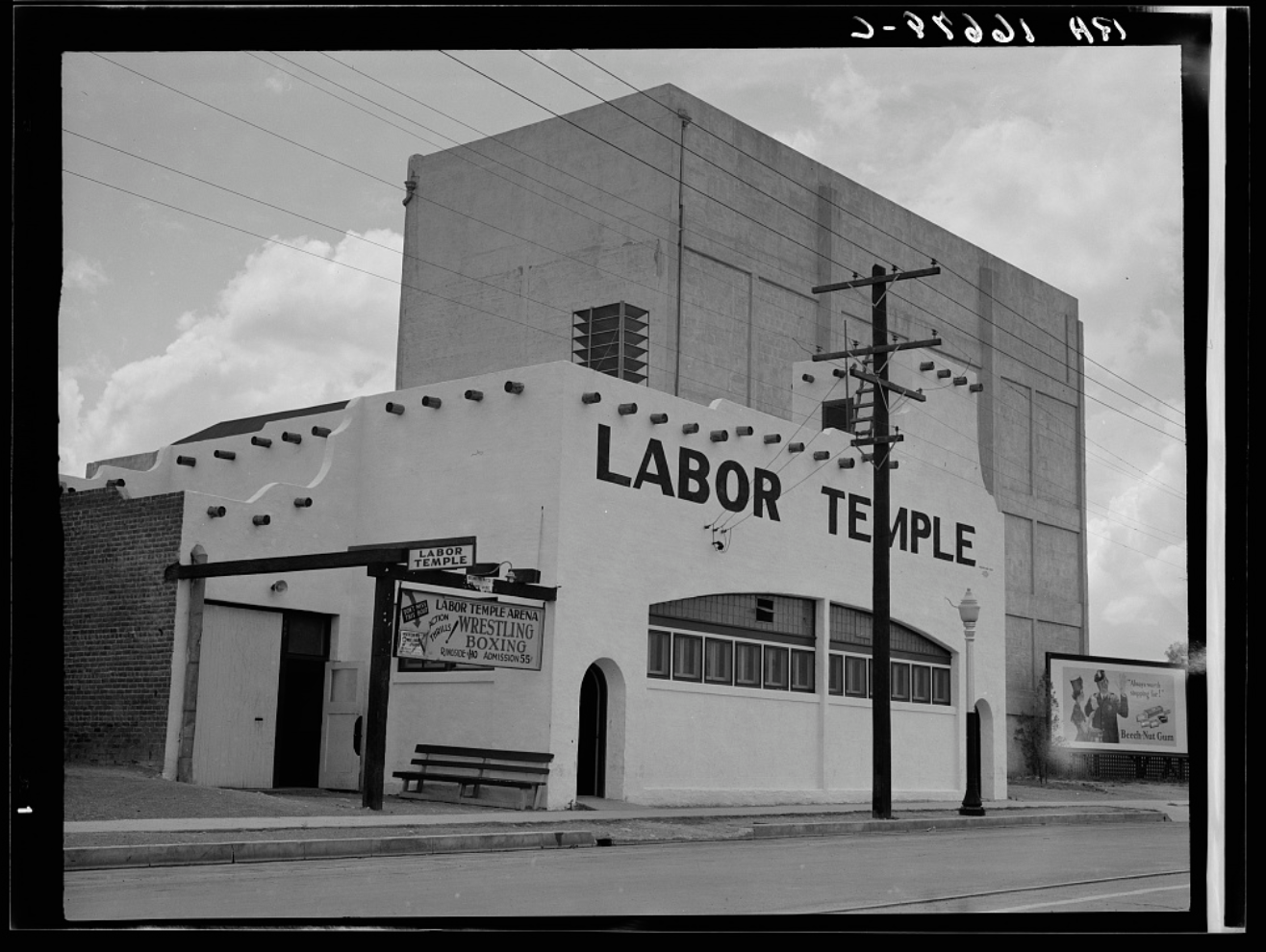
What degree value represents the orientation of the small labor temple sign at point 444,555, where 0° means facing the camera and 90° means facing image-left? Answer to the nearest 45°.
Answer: approximately 0°

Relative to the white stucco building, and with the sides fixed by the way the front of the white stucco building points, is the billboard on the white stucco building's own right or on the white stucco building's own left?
on the white stucco building's own left

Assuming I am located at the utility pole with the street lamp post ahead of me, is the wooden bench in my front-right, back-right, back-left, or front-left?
back-left

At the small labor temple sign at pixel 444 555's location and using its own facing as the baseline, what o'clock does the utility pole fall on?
The utility pole is roughly at 8 o'clock from the small labor temple sign.

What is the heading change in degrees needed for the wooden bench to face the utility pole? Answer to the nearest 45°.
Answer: approximately 135° to its left

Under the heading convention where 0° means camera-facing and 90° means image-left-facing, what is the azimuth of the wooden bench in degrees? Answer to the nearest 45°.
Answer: approximately 45°

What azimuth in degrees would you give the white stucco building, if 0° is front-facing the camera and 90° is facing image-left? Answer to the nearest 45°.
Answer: approximately 315°

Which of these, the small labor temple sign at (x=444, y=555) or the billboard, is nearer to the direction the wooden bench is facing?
the small labor temple sign

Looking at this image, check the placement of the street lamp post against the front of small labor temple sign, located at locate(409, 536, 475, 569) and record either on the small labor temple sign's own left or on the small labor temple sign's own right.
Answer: on the small labor temple sign's own left
